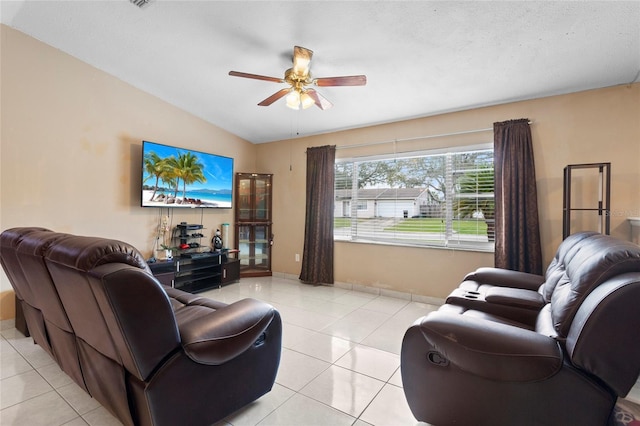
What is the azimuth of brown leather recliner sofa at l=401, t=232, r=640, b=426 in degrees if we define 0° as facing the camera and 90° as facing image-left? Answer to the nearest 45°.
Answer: approximately 90°

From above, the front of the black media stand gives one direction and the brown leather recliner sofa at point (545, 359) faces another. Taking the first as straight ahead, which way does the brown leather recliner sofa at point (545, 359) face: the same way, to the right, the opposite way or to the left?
the opposite way

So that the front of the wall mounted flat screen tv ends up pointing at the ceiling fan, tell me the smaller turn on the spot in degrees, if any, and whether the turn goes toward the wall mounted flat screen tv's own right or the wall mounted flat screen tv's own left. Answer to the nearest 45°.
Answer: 0° — it already faces it

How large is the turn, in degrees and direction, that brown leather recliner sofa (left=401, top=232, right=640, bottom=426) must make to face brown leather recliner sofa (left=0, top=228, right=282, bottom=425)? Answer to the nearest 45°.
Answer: approximately 45° to its left

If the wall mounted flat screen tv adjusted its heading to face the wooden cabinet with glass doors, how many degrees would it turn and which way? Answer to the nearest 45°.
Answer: approximately 90° to its left

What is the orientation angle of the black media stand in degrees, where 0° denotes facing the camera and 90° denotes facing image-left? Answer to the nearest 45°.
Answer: approximately 315°

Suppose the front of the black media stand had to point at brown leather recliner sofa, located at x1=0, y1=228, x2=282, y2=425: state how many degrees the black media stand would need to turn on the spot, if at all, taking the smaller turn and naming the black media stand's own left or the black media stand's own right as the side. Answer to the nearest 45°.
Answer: approximately 45° to the black media stand's own right
